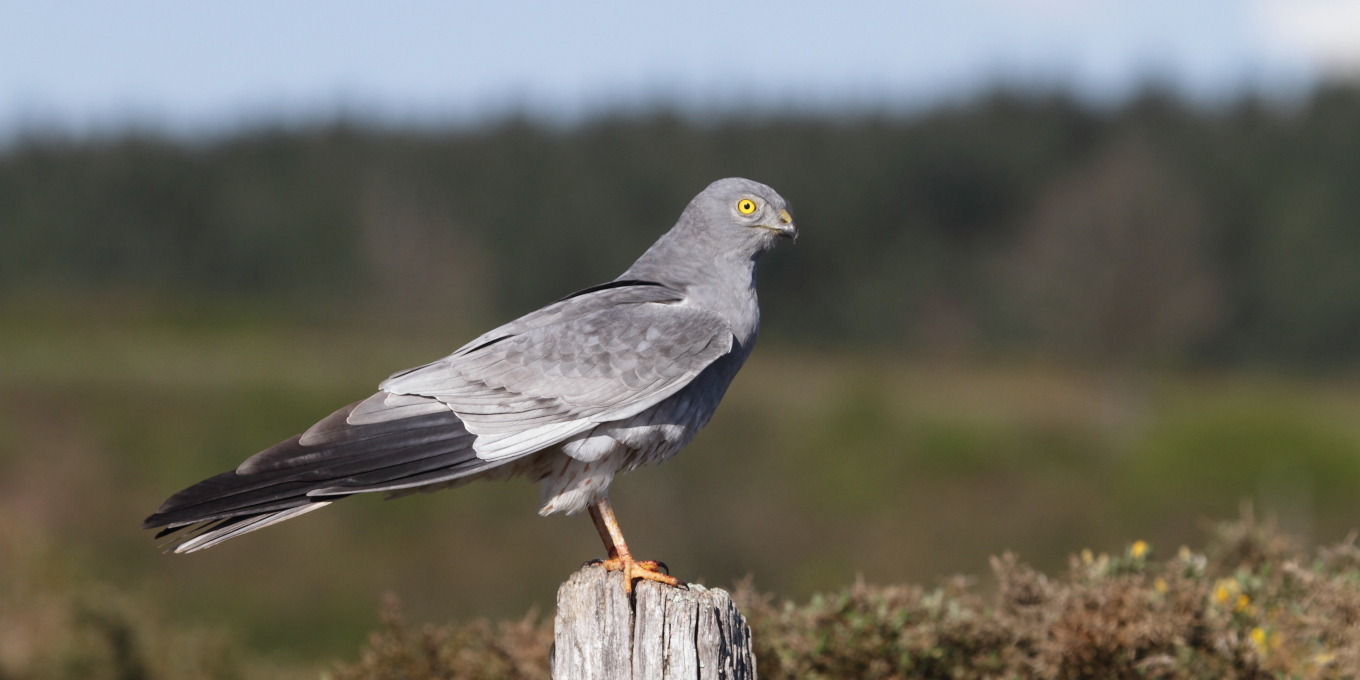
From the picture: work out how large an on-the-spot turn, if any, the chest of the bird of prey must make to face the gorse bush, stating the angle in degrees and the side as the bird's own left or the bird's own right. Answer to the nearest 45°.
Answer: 0° — it already faces it

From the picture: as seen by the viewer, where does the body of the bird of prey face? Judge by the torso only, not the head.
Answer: to the viewer's right
